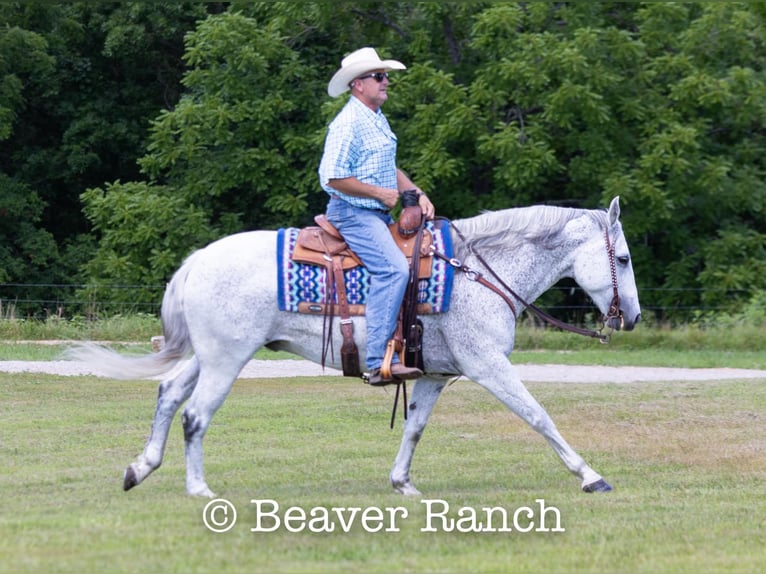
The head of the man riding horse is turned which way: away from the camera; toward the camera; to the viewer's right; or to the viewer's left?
to the viewer's right

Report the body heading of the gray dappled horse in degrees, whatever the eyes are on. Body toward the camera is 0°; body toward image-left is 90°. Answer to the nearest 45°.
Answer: approximately 270°

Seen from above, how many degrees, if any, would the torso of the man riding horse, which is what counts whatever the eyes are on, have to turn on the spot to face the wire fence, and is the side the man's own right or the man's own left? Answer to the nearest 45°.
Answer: approximately 90° to the man's own left

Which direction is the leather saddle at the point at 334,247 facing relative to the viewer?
to the viewer's right

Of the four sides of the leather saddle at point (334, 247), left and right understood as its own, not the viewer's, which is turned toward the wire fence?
left

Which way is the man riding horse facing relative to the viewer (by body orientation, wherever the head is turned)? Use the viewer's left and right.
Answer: facing to the right of the viewer

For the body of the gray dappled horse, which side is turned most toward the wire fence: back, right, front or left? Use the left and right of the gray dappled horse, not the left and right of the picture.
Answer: left
